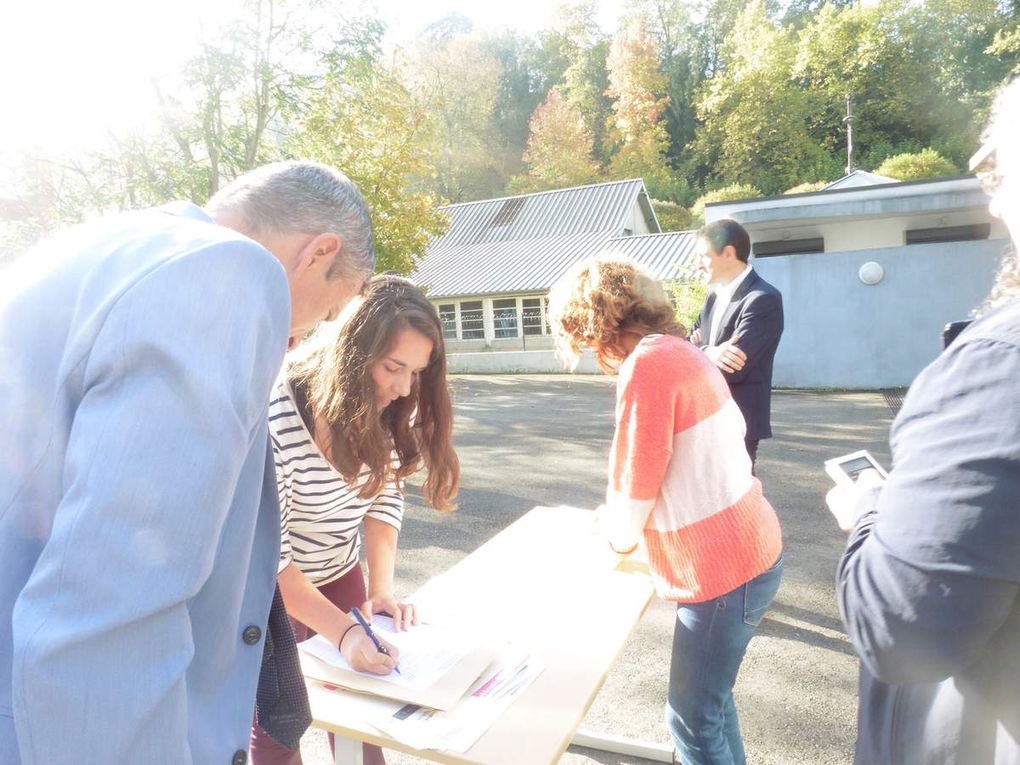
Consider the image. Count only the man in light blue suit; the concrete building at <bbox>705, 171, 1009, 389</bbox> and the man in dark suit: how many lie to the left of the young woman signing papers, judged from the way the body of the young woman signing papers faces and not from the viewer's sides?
2

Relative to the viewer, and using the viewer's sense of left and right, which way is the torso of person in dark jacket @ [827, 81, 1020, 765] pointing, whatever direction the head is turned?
facing to the left of the viewer

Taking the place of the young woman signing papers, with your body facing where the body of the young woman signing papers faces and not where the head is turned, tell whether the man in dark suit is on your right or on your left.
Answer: on your left

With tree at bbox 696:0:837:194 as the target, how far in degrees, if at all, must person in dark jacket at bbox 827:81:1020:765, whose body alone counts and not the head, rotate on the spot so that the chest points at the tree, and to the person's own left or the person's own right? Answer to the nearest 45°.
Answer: approximately 90° to the person's own right

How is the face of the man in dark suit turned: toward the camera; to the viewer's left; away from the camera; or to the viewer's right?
to the viewer's left

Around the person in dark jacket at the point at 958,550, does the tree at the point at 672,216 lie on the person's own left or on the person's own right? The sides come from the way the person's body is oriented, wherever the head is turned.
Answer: on the person's own right

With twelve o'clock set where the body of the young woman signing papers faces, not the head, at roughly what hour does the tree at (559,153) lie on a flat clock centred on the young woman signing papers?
The tree is roughly at 8 o'clock from the young woman signing papers.

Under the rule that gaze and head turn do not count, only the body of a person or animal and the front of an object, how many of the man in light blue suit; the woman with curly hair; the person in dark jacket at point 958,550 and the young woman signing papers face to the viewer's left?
2

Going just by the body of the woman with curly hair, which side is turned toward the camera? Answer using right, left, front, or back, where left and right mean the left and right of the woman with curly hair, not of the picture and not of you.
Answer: left

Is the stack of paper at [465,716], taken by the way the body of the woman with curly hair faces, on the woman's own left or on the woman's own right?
on the woman's own left

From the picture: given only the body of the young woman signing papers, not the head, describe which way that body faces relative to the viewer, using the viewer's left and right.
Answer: facing the viewer and to the right of the viewer

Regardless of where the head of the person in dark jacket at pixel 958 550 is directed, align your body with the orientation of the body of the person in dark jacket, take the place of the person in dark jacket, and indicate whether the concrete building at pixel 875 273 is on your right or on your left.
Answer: on your right

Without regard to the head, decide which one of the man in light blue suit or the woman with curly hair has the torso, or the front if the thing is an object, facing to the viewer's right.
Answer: the man in light blue suit

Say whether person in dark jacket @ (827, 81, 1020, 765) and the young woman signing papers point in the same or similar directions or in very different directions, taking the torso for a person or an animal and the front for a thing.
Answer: very different directions
